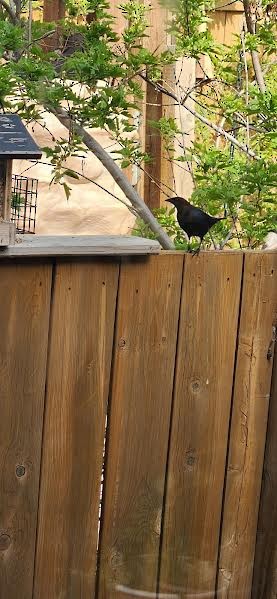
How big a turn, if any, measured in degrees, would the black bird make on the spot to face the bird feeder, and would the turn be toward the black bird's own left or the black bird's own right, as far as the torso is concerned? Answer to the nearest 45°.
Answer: approximately 45° to the black bird's own left

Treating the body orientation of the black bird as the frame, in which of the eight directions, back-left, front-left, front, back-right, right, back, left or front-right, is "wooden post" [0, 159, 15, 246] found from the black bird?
front-left

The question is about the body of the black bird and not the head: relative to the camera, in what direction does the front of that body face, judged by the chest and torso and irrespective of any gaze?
to the viewer's left
